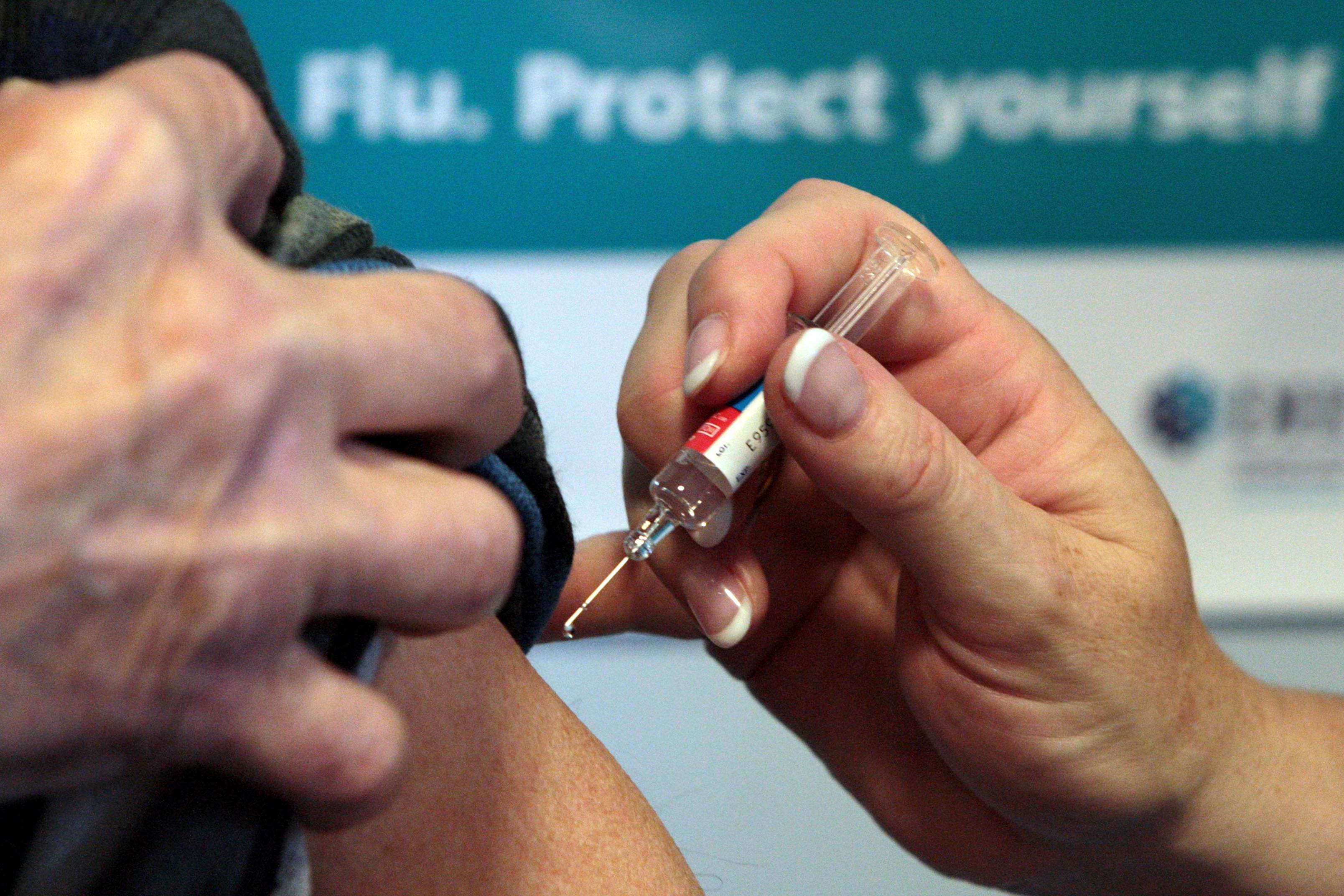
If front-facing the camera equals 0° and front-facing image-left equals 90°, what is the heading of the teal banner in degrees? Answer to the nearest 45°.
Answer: approximately 0°
